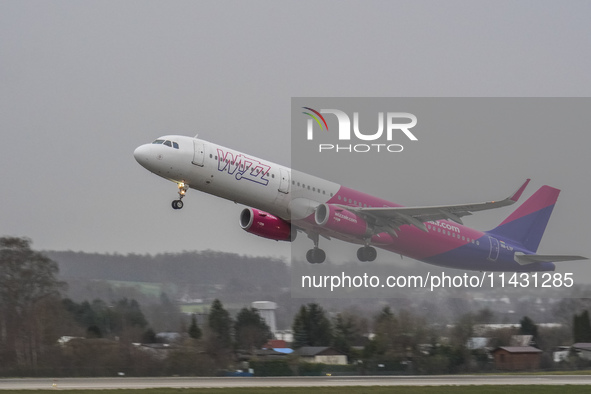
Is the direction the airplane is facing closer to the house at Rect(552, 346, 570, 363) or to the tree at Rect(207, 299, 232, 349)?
the tree

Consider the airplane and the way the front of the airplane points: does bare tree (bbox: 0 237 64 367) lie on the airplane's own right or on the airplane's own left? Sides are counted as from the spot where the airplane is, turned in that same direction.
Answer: on the airplane's own right

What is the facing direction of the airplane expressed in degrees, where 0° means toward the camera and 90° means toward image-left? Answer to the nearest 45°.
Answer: approximately 45°

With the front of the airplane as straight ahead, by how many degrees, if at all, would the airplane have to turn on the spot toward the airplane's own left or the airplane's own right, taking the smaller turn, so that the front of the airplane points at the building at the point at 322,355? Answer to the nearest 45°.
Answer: approximately 135° to the airplane's own right

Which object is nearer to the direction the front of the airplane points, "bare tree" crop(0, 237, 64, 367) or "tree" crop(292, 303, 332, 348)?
the bare tree

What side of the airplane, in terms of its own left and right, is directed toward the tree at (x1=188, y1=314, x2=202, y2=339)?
right

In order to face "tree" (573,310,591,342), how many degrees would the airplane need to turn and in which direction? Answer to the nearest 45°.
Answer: approximately 180°

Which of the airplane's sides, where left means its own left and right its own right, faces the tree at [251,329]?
right
